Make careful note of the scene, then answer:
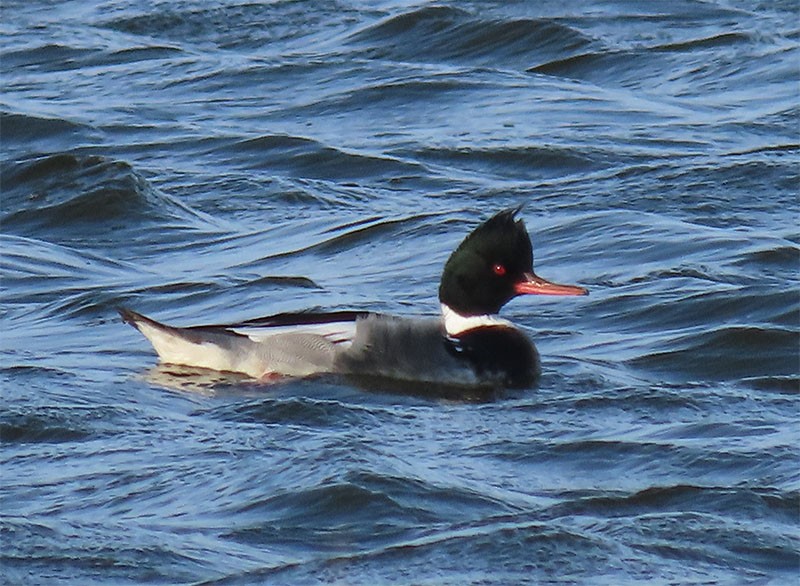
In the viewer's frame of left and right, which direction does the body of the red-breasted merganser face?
facing to the right of the viewer
